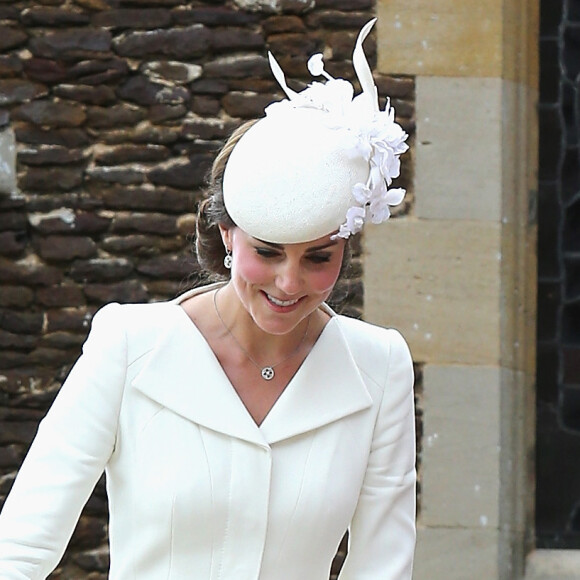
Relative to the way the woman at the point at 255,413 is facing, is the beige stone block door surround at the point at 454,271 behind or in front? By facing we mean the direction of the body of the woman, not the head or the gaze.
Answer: behind

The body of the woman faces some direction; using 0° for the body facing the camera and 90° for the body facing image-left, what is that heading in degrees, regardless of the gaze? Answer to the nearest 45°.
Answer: approximately 0°
